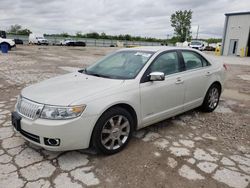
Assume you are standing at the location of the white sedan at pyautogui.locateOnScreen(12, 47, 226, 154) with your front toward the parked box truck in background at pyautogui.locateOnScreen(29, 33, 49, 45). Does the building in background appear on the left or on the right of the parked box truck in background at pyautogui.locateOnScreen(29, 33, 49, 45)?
right

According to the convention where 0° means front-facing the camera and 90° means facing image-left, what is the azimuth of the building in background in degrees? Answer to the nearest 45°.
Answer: approximately 0°

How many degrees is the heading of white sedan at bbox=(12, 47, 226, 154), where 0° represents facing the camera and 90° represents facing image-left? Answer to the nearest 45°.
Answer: approximately 45°

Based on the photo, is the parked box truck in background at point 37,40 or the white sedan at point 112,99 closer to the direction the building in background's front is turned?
the white sedan

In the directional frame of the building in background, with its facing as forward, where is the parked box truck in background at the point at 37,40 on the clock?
The parked box truck in background is roughly at 3 o'clock from the building in background.

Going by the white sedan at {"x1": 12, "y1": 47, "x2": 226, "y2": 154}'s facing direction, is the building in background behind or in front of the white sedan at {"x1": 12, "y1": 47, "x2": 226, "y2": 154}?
behind

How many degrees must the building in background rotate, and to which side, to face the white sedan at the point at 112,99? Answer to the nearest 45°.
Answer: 0° — it already faces it

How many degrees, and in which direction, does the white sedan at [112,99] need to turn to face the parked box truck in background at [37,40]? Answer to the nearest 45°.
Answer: approximately 135° to its right
